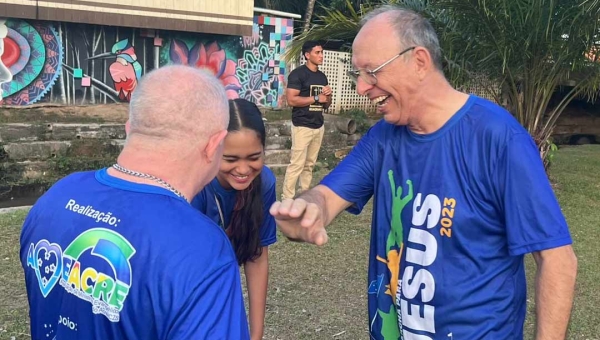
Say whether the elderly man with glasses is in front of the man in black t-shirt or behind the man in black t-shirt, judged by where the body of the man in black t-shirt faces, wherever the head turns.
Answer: in front

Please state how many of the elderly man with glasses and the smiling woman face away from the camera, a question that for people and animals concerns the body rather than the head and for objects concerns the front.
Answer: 0

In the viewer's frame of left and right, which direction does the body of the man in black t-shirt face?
facing the viewer and to the right of the viewer

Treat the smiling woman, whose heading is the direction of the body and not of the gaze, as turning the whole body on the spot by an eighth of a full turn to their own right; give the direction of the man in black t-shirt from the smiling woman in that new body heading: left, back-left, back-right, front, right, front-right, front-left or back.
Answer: back-right

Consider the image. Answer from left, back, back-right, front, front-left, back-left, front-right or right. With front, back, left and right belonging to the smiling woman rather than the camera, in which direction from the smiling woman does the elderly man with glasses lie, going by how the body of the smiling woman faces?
front-left

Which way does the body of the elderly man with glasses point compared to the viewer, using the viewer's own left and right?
facing the viewer and to the left of the viewer

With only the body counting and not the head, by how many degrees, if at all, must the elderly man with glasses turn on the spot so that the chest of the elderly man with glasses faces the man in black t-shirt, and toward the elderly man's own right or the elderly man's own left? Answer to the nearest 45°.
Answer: approximately 135° to the elderly man's own right

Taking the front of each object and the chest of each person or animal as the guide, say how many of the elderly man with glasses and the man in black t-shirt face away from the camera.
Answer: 0

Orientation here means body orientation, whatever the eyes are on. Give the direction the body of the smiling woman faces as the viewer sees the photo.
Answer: toward the camera

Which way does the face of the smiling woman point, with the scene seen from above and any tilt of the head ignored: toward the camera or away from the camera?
toward the camera
